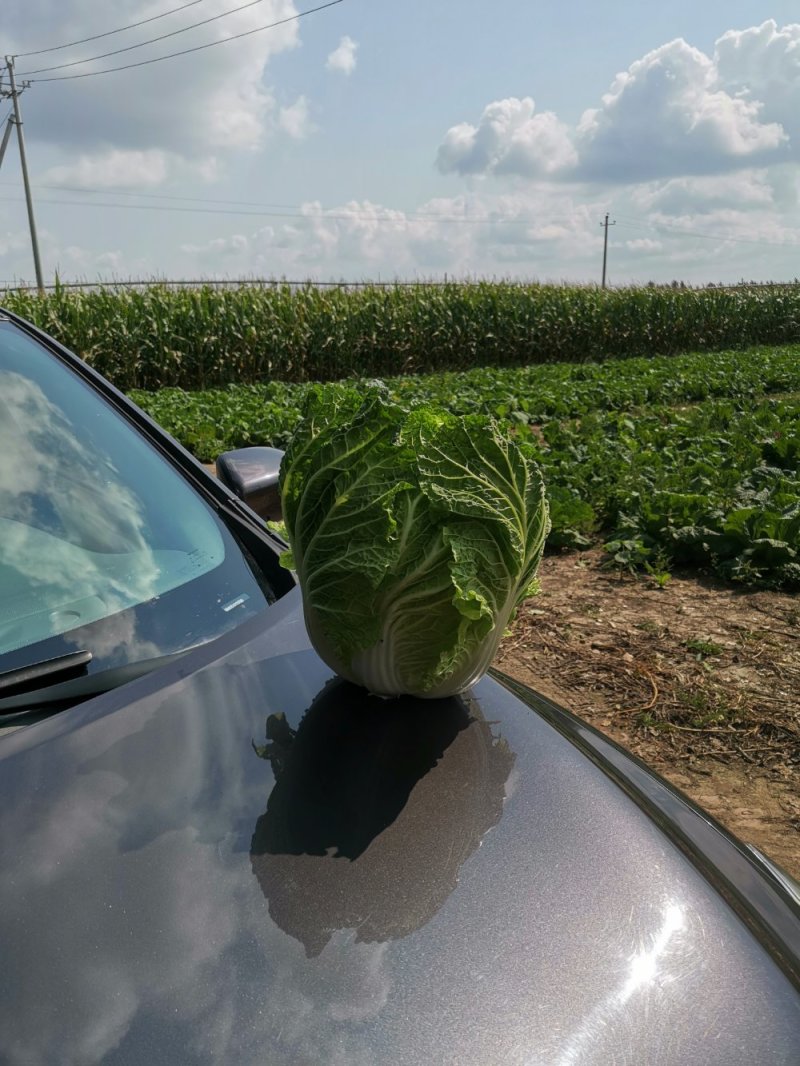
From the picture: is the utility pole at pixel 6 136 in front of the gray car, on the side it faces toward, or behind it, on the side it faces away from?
behind

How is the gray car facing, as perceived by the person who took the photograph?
facing the viewer and to the right of the viewer
